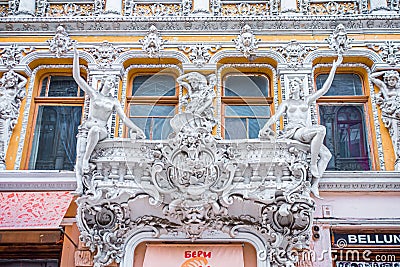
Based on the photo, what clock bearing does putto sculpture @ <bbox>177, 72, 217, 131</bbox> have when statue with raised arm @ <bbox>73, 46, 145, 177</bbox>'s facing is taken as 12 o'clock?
The putto sculpture is roughly at 9 o'clock from the statue with raised arm.

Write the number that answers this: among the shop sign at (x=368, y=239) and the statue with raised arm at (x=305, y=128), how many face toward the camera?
2

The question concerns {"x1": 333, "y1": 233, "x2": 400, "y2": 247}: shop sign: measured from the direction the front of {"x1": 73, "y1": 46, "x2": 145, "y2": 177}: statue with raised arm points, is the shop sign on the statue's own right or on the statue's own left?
on the statue's own left

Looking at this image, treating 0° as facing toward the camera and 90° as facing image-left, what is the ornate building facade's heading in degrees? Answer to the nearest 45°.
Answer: approximately 0°

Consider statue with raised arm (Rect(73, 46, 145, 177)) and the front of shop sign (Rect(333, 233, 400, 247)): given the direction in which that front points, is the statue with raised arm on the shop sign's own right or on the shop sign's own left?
on the shop sign's own right

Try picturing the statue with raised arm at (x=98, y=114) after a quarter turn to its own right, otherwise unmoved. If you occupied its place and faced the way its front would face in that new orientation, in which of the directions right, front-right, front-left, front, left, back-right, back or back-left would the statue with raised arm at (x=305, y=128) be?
back

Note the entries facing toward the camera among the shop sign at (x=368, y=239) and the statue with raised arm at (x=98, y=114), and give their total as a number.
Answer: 2

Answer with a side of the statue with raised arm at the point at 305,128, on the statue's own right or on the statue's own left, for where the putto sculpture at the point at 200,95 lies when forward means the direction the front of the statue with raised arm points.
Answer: on the statue's own right
